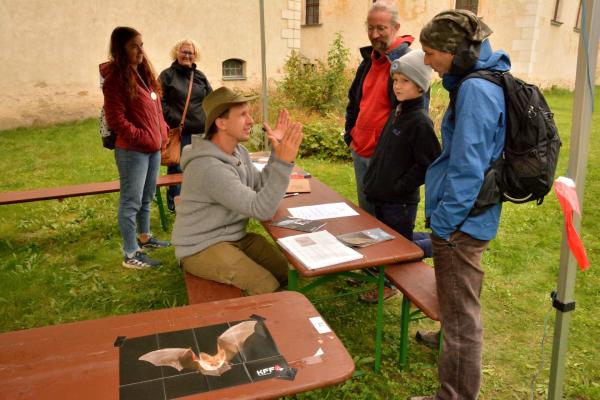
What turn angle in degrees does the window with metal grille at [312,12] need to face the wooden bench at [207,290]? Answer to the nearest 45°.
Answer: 0° — it already faces it

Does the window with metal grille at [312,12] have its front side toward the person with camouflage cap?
yes

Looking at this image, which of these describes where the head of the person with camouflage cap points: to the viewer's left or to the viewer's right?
to the viewer's left

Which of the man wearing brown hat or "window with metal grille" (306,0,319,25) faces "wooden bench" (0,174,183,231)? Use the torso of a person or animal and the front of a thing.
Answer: the window with metal grille

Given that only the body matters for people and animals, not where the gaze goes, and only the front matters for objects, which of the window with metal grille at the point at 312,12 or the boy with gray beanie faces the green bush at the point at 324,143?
the window with metal grille

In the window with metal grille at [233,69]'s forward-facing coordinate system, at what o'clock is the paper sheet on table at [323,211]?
The paper sheet on table is roughly at 12 o'clock from the window with metal grille.

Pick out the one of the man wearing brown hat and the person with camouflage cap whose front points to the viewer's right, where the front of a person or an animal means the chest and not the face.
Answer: the man wearing brown hat

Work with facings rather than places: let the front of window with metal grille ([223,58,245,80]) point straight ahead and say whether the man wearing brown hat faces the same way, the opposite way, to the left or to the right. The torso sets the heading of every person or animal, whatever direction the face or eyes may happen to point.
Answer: to the left

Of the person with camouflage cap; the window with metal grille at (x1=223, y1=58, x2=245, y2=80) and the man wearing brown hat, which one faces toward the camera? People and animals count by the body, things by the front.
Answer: the window with metal grille

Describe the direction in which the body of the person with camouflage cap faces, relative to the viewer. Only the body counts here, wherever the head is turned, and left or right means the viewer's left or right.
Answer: facing to the left of the viewer

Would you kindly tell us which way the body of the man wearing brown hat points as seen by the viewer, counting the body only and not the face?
to the viewer's right

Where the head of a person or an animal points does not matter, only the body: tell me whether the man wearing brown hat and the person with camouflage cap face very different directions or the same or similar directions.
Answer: very different directions

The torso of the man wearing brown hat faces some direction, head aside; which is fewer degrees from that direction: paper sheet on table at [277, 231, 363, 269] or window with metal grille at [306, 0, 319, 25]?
the paper sheet on table

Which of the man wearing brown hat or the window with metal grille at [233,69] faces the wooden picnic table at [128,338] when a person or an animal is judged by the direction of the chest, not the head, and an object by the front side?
the window with metal grille
